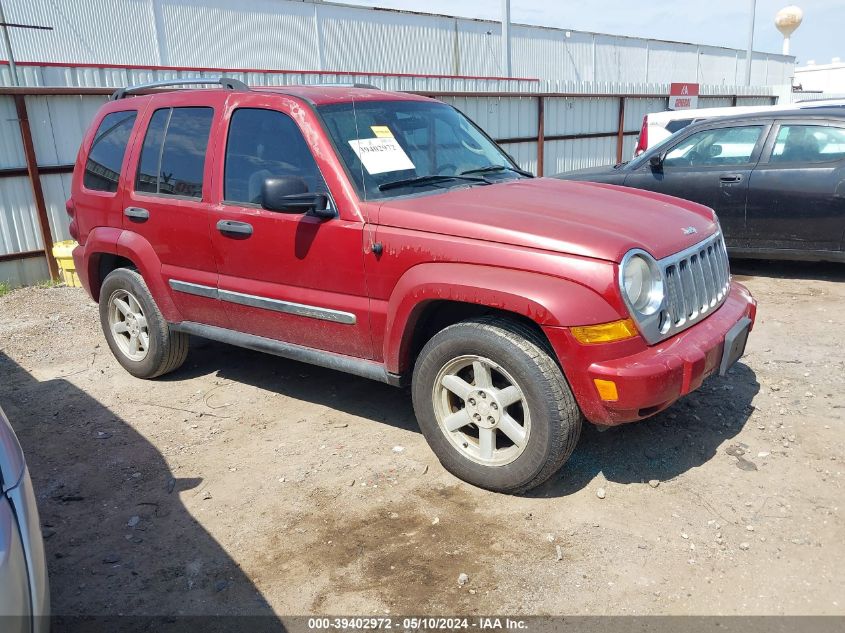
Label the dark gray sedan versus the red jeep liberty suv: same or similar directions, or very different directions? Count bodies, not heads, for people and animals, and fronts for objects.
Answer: very different directions

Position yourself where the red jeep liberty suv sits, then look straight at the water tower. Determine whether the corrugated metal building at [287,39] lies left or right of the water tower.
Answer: left

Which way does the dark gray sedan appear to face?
to the viewer's left

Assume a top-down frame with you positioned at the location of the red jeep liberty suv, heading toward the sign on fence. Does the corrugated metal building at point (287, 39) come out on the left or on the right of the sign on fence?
left

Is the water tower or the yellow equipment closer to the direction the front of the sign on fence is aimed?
the yellow equipment

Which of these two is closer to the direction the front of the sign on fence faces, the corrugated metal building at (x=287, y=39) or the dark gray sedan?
the dark gray sedan

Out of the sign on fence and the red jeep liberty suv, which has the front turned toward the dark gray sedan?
the sign on fence

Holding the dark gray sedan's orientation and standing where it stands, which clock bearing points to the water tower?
The water tower is roughly at 3 o'clock from the dark gray sedan.

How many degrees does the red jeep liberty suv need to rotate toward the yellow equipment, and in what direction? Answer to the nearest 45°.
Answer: approximately 180°

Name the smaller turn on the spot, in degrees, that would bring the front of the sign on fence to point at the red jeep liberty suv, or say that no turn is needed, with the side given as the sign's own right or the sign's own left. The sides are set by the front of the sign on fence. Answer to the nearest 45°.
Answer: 0° — it already faces it

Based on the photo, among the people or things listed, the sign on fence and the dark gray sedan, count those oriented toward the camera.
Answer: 1
